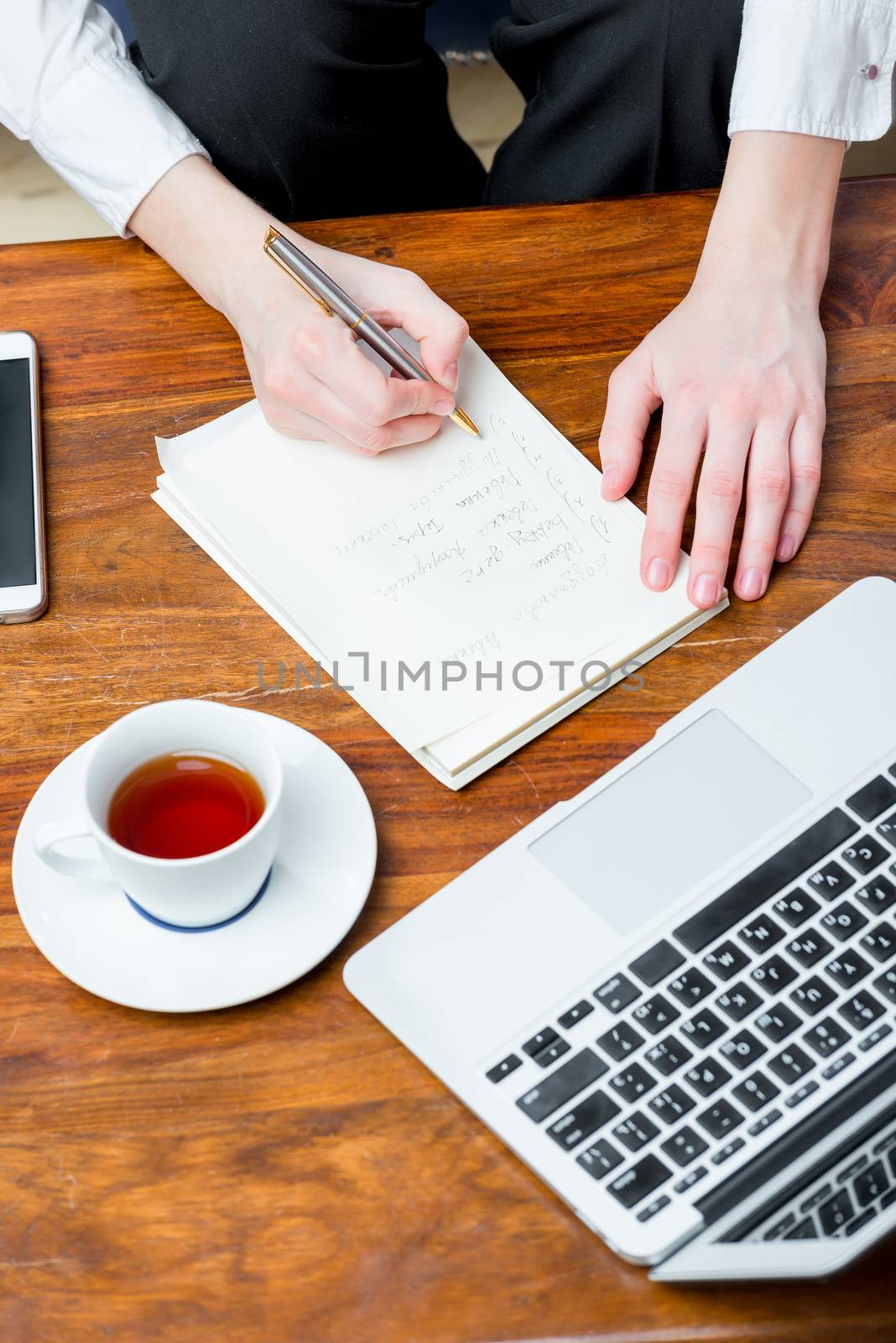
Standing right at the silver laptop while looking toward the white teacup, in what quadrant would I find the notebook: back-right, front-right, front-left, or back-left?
front-right

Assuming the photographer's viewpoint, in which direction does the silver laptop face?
facing away from the viewer and to the left of the viewer
